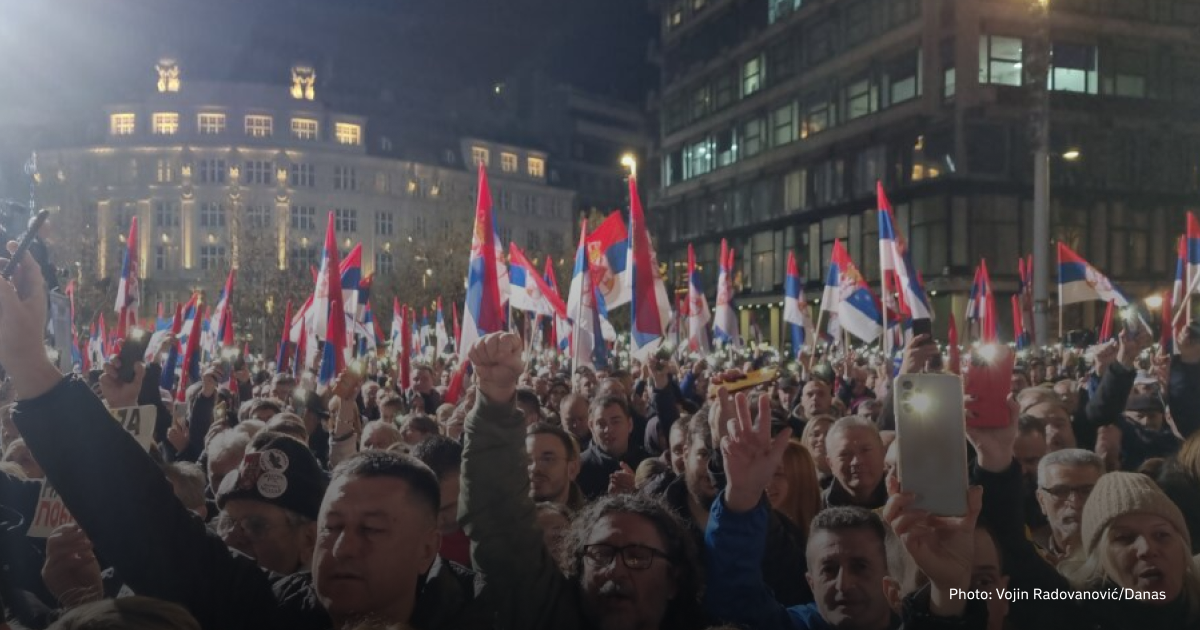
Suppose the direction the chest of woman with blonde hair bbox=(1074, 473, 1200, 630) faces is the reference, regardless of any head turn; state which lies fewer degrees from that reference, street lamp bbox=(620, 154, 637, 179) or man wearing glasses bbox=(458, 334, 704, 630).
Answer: the man wearing glasses

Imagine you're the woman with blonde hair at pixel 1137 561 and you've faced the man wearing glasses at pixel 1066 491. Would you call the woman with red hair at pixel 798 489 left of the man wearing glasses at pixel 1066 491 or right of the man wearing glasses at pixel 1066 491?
left

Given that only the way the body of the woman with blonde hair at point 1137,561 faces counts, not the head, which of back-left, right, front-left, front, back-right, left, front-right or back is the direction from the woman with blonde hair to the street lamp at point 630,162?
back-right

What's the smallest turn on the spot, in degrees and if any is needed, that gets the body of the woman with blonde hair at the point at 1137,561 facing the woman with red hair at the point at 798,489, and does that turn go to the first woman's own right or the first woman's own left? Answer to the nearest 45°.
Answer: approximately 90° to the first woman's own right

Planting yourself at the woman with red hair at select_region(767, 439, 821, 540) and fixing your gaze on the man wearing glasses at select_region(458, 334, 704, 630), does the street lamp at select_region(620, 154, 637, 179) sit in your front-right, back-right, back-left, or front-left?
back-right

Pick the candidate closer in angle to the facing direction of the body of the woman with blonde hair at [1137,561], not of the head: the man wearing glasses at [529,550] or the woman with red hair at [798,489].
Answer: the man wearing glasses

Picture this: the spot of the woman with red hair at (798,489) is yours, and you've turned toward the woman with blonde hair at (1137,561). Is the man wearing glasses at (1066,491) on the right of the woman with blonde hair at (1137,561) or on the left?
left

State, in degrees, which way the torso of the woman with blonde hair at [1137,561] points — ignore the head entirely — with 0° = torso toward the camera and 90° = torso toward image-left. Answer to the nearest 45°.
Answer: approximately 0°

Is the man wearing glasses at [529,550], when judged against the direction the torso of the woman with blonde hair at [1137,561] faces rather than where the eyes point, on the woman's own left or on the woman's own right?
on the woman's own right

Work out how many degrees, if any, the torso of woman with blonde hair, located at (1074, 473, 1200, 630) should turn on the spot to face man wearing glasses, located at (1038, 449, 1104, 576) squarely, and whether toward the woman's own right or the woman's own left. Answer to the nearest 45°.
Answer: approximately 180°

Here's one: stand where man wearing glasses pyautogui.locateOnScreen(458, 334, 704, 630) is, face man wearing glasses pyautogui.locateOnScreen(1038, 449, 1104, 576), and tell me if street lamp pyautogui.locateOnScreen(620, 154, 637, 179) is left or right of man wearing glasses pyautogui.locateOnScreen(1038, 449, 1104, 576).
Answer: left
